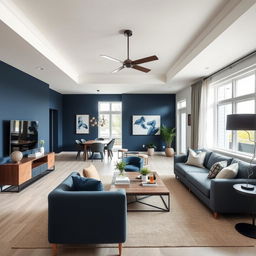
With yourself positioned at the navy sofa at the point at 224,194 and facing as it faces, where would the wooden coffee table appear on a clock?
The wooden coffee table is roughly at 1 o'clock from the navy sofa.

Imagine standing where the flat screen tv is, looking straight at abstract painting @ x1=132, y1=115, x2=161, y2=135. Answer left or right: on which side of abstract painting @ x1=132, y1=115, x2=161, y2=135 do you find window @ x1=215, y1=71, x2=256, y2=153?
right

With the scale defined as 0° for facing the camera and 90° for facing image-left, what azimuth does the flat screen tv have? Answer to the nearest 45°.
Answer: approximately 315°

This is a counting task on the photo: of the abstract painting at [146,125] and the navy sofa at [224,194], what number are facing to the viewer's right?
0

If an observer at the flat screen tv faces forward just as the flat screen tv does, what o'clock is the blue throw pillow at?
The blue throw pillow is roughly at 1 o'clock from the flat screen tv.

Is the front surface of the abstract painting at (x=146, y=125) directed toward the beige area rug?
yes

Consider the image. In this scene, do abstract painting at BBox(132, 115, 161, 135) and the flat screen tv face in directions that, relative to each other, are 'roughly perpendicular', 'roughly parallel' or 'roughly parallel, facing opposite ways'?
roughly perpendicular

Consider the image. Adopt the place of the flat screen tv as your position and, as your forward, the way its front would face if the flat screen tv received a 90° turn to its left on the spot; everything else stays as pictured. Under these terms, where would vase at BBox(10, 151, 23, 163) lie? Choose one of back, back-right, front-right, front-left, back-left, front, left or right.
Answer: back-right

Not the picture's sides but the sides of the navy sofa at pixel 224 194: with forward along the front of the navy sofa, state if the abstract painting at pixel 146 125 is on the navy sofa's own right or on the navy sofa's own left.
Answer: on the navy sofa's own right

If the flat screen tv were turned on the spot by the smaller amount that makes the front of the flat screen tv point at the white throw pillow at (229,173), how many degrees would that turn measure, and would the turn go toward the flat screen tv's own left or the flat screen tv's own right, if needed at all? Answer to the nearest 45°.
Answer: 0° — it already faces it

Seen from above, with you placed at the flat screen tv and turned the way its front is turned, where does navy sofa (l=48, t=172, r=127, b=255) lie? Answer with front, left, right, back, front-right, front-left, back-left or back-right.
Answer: front-right

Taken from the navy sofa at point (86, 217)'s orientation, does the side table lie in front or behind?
in front
